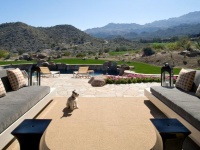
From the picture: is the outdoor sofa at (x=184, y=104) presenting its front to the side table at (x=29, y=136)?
yes

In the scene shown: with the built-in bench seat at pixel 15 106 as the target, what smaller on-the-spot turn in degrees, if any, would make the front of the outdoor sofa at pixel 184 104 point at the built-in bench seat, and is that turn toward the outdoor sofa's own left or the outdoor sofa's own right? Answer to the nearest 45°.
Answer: approximately 45° to the outdoor sofa's own right

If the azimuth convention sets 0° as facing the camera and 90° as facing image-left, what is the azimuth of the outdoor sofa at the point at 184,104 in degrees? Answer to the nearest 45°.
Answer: approximately 45°

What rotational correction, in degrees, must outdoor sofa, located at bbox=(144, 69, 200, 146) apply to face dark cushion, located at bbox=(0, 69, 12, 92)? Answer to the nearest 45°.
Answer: approximately 45° to its right

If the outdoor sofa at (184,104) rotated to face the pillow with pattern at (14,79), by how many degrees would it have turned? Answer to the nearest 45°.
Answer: approximately 45° to its right
